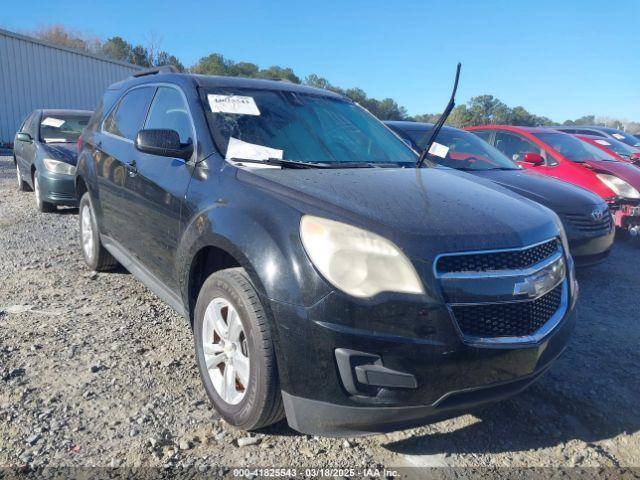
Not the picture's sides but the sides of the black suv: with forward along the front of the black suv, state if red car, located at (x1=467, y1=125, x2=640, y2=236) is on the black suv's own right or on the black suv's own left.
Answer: on the black suv's own left

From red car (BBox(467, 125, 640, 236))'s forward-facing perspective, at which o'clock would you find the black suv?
The black suv is roughly at 2 o'clock from the red car.

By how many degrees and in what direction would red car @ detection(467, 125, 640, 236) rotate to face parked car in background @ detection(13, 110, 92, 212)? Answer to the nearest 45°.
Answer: approximately 135° to its right

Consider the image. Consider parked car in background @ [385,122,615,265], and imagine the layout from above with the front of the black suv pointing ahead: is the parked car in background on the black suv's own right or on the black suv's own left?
on the black suv's own left

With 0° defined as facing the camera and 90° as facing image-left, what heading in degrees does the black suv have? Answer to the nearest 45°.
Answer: approximately 315°

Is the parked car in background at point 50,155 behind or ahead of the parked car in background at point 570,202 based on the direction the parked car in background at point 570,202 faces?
behind

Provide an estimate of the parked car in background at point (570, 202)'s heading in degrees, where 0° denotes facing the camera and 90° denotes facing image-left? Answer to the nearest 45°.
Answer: approximately 315°

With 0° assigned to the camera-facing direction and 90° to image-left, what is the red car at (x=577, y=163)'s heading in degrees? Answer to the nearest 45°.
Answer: approximately 315°
